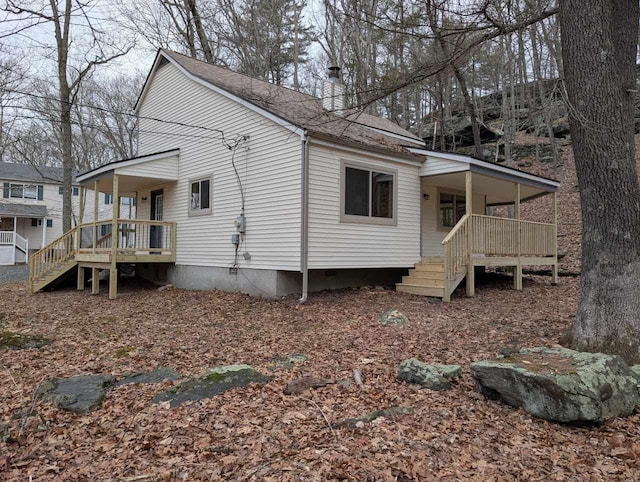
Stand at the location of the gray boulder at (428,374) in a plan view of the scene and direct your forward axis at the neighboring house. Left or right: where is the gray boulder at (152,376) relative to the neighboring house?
left

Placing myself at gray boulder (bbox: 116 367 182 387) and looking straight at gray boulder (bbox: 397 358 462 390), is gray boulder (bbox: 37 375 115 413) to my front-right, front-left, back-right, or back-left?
back-right

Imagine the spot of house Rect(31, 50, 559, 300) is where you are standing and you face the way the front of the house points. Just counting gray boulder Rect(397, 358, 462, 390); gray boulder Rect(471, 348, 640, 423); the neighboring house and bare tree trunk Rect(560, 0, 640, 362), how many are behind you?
1

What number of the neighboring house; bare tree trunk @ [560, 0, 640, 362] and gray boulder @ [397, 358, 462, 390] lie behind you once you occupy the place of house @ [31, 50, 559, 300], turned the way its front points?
1

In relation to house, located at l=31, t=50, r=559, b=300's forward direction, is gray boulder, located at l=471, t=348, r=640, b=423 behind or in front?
in front

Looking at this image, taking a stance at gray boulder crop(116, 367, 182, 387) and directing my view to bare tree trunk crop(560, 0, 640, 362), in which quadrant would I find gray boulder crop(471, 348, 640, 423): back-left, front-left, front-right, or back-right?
front-right

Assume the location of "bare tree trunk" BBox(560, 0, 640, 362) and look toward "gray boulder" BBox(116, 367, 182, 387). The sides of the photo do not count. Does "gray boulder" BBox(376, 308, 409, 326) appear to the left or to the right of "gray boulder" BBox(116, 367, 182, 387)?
right
